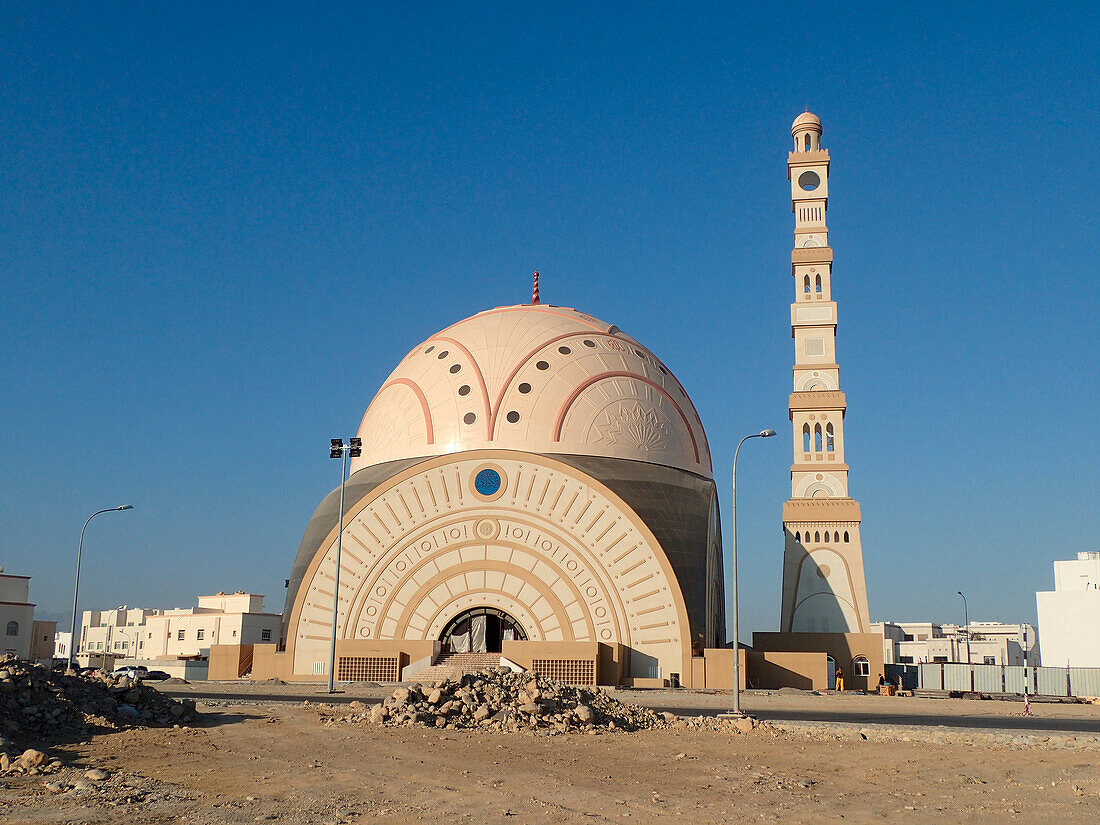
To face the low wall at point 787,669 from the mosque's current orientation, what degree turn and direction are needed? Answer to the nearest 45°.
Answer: approximately 90° to its left

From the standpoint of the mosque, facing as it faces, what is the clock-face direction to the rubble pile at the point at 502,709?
The rubble pile is roughly at 12 o'clock from the mosque.

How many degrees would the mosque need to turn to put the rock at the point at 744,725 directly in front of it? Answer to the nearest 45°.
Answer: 0° — it already faces it

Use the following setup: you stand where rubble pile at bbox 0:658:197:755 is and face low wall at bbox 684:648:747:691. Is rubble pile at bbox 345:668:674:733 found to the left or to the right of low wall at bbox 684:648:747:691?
right

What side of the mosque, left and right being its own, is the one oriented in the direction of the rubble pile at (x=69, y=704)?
front

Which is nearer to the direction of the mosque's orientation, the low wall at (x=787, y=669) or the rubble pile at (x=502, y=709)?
the rubble pile

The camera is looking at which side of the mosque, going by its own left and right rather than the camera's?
front

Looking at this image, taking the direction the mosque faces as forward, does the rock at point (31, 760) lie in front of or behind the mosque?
in front

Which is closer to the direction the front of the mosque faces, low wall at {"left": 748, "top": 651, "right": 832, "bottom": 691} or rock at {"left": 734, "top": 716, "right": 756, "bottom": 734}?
the rock

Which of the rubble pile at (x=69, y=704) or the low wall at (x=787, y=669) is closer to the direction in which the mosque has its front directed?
the rubble pile
